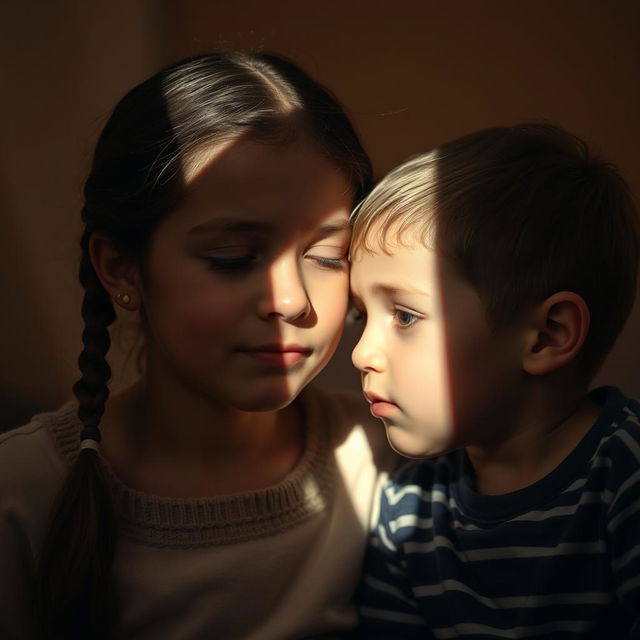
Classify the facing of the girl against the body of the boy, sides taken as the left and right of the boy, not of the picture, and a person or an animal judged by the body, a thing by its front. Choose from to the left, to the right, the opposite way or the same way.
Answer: to the left

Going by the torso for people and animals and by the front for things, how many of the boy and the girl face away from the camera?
0

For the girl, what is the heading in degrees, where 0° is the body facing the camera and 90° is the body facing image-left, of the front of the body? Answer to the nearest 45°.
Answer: approximately 315°

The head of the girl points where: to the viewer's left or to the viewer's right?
to the viewer's right
